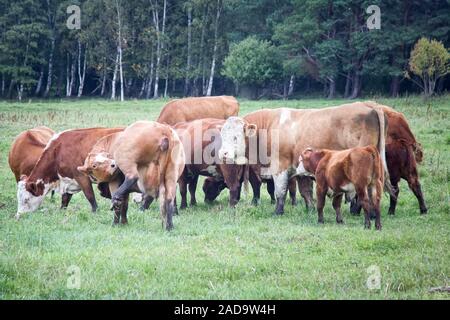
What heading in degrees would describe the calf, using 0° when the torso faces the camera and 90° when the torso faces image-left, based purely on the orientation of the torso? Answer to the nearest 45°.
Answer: approximately 135°

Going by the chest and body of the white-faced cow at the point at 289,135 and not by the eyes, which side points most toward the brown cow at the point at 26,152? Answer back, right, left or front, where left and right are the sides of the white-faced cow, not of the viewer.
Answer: front

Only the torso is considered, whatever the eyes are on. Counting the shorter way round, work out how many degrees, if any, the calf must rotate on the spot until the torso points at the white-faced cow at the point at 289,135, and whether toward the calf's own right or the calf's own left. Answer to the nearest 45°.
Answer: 0° — it already faces it

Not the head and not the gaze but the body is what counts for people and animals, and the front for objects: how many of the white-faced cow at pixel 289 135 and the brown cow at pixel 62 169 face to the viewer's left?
2

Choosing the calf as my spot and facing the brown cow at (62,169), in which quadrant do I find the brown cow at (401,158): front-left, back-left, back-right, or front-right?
back-right

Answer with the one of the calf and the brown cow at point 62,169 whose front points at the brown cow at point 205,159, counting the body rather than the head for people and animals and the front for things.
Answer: the calf

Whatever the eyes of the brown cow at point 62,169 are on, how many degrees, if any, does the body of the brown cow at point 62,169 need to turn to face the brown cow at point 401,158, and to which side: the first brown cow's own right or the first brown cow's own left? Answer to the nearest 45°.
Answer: approximately 180°

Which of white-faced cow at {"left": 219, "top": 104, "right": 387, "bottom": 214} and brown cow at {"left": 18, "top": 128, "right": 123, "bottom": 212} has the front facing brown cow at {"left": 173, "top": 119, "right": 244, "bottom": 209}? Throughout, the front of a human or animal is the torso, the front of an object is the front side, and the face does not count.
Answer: the white-faced cow

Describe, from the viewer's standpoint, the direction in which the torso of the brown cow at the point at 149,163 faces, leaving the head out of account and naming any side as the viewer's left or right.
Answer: facing away from the viewer and to the left of the viewer

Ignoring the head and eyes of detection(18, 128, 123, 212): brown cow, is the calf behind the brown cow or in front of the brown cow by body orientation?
behind

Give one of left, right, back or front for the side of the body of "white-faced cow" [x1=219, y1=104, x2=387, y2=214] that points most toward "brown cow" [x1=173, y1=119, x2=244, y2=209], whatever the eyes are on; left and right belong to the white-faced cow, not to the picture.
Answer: front

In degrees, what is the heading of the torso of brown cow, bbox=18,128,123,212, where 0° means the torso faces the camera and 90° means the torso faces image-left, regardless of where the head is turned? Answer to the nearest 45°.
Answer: approximately 90°

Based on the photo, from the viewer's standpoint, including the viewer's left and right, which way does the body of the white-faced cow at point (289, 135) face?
facing to the left of the viewer
